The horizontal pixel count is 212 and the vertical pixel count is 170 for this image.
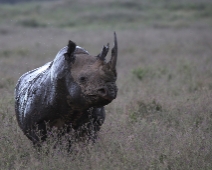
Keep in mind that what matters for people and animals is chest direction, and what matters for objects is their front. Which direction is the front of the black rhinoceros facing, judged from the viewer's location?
facing the viewer and to the right of the viewer
